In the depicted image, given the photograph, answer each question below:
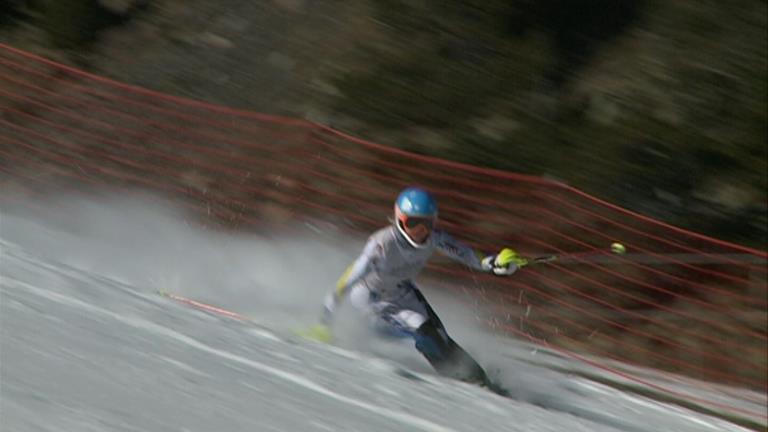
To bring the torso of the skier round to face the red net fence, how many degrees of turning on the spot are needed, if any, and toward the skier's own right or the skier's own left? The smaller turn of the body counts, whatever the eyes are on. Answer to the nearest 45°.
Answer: approximately 135° to the skier's own left

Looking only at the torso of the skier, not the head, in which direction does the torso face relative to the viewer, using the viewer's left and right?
facing the viewer and to the right of the viewer
